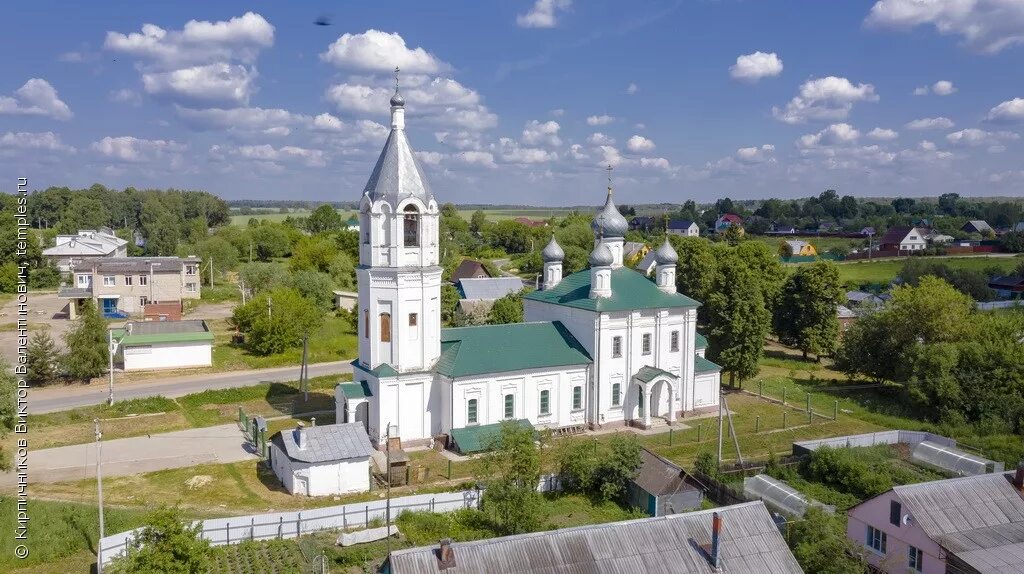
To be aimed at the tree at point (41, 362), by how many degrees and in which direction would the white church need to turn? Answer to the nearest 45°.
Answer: approximately 45° to its right

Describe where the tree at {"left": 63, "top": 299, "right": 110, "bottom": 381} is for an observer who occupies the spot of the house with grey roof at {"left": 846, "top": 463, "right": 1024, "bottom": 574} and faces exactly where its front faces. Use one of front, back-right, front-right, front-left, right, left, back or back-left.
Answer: front-right

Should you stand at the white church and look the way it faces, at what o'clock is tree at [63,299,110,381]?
The tree is roughly at 2 o'clock from the white church.

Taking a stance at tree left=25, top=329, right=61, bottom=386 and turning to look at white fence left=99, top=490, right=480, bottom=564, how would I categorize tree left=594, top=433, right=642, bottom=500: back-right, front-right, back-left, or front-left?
front-left

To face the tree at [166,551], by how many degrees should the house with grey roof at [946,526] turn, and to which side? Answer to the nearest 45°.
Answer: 0° — it already faces it

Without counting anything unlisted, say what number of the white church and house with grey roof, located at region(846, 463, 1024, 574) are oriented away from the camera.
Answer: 0

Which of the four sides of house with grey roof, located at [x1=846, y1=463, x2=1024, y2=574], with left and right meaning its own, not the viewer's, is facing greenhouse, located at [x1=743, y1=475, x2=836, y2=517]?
right

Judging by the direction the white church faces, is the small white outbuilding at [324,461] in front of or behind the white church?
in front

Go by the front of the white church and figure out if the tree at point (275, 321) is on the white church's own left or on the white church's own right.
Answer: on the white church's own right

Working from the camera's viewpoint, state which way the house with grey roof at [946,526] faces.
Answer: facing the viewer and to the left of the viewer

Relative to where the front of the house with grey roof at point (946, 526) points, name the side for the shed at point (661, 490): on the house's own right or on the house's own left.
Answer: on the house's own right

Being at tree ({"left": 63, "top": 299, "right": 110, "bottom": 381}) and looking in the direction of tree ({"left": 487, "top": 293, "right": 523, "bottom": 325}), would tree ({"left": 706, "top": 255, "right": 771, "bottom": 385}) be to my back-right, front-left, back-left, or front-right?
front-right

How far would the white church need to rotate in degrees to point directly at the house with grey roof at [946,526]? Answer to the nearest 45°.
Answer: approximately 90° to its left

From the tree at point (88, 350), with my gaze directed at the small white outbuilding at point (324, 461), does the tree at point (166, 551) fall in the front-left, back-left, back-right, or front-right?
front-right

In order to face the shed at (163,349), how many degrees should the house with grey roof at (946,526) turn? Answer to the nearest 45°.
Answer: approximately 45° to its right

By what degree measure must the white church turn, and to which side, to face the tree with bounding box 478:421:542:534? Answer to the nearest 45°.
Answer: approximately 45° to its left

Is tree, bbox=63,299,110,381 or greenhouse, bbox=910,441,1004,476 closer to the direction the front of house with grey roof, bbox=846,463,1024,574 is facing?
the tree
